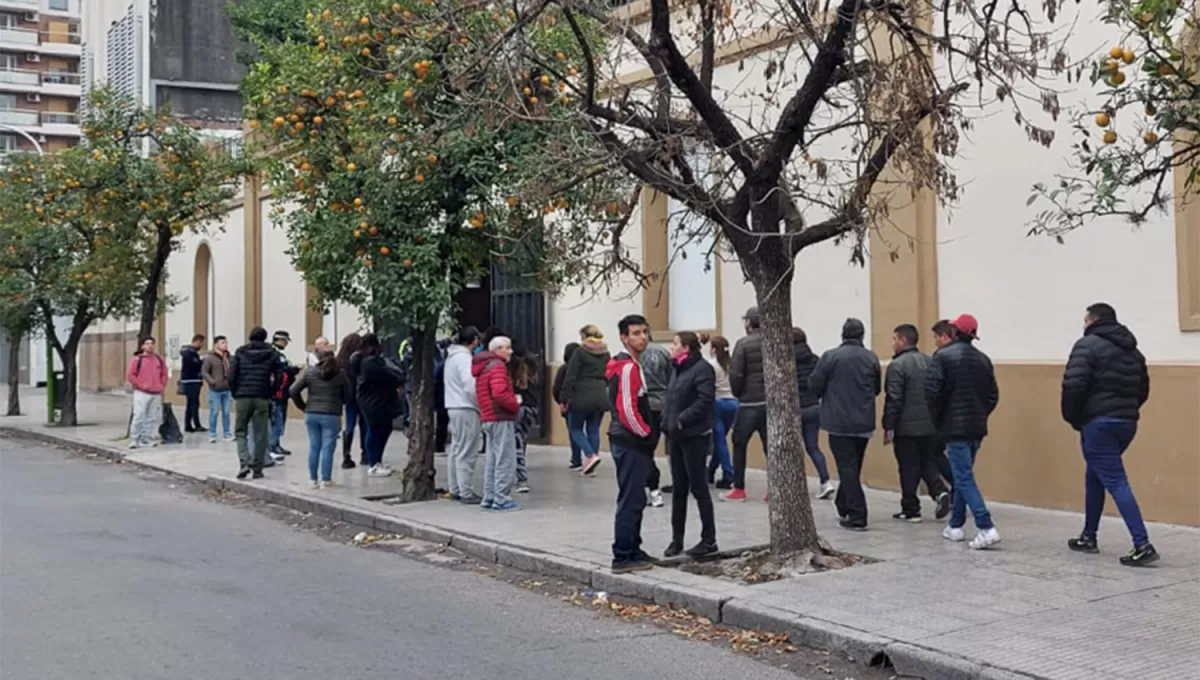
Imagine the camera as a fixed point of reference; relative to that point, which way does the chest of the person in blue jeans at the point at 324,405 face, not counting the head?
away from the camera

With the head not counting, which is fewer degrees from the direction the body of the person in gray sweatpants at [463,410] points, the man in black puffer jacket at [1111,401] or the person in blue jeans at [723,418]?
the person in blue jeans

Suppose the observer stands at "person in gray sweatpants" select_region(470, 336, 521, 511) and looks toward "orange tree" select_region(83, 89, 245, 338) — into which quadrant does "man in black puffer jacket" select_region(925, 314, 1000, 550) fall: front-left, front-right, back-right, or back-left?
back-right

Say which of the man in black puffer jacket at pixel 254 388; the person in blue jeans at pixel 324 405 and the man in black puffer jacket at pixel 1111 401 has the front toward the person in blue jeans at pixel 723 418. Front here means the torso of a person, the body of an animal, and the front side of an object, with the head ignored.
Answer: the man in black puffer jacket at pixel 1111 401

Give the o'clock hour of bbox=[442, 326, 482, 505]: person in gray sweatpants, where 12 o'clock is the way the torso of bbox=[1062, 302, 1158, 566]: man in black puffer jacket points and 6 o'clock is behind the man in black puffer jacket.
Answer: The person in gray sweatpants is roughly at 11 o'clock from the man in black puffer jacket.
